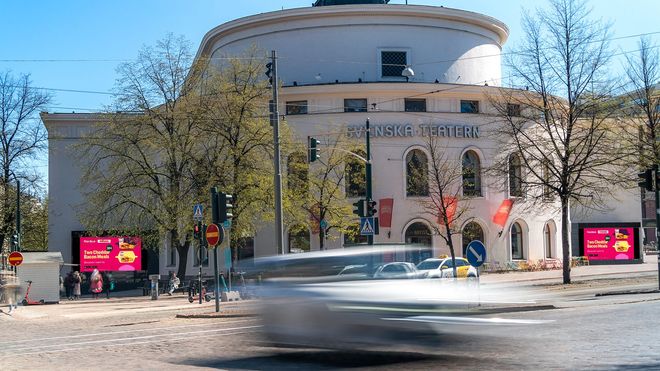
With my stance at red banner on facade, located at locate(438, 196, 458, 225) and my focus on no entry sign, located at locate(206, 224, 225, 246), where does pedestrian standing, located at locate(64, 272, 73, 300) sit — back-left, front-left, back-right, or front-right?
front-right

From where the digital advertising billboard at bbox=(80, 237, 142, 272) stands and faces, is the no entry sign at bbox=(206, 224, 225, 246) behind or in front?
in front

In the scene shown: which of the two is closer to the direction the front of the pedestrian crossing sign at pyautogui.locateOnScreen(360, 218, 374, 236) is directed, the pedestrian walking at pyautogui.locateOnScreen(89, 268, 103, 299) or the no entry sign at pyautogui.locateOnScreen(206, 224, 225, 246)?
the no entry sign

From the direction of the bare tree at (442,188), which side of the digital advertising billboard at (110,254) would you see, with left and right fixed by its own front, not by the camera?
left

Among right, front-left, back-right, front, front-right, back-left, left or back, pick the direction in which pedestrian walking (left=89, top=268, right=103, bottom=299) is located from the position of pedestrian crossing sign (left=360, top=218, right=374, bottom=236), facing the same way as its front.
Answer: back-right

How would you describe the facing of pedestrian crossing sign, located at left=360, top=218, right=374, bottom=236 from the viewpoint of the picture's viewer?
facing the viewer

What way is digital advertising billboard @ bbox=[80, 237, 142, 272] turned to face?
toward the camera
